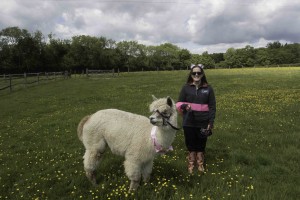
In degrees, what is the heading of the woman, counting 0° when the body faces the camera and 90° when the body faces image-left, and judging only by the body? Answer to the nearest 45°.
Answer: approximately 0°

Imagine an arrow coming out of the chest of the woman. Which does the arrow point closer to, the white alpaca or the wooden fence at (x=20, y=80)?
the white alpaca

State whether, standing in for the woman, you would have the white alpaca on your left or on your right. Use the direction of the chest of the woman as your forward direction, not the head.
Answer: on your right

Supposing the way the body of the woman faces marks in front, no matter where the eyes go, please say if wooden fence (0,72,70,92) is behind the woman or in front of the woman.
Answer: behind
